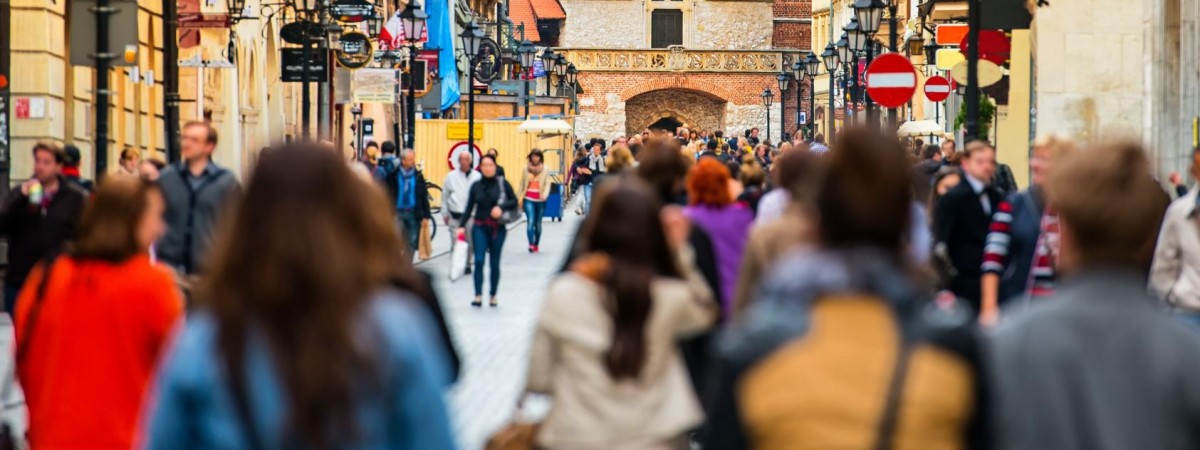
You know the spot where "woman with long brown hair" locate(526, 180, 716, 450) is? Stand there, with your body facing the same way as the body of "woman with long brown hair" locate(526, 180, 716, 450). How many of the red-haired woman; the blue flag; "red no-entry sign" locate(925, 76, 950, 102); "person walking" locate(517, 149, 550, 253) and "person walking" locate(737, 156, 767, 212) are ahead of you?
5

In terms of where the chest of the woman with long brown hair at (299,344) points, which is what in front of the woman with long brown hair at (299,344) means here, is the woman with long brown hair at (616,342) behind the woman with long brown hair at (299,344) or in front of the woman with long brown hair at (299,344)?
in front

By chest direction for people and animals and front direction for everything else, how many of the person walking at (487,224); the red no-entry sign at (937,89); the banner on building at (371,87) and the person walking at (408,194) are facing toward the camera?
4

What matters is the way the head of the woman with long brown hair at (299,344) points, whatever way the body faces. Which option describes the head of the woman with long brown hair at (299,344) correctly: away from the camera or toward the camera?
away from the camera

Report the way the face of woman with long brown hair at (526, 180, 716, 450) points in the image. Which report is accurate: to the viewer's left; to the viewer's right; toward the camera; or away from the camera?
away from the camera

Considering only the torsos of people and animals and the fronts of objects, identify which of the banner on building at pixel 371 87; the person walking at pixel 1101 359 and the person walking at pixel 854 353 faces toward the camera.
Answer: the banner on building

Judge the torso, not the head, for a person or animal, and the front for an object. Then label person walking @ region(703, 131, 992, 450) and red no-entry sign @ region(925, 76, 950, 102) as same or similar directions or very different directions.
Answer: very different directions

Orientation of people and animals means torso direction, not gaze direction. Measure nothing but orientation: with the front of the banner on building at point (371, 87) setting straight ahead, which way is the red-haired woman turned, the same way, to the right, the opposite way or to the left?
the opposite way

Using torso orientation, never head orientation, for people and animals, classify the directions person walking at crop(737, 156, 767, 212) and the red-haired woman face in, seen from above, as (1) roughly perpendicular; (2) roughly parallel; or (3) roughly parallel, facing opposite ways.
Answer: roughly parallel

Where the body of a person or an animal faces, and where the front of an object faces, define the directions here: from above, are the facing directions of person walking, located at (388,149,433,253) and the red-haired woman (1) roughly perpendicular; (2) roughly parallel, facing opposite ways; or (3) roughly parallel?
roughly parallel, facing opposite ways

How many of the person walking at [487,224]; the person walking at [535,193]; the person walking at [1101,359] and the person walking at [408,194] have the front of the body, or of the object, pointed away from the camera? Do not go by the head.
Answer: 1

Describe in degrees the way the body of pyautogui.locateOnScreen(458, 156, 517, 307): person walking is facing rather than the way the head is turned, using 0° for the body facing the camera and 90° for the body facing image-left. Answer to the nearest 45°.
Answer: approximately 0°

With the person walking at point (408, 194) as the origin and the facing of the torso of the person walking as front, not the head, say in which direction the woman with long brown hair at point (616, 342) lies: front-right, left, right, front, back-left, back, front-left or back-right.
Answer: front

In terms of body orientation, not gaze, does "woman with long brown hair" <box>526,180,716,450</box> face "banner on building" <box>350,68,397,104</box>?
yes

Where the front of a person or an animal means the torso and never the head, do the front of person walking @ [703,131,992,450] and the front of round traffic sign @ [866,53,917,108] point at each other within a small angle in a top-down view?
yes

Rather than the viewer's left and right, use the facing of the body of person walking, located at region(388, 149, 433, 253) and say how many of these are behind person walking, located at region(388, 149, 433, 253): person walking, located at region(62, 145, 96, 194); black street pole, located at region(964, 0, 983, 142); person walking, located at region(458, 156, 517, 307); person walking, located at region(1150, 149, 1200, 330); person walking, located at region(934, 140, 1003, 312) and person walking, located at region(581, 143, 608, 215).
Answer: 1

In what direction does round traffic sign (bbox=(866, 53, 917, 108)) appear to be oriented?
toward the camera

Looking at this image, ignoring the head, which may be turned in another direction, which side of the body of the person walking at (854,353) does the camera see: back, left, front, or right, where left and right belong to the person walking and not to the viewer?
back

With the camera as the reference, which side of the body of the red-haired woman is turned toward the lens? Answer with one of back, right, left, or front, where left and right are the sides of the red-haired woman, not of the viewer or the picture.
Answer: back

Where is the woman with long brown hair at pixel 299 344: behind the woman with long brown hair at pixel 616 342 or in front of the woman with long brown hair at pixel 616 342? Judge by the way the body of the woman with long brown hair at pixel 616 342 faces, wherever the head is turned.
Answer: behind

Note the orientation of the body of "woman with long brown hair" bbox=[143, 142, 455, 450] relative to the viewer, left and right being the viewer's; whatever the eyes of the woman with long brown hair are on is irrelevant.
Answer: facing away from the viewer

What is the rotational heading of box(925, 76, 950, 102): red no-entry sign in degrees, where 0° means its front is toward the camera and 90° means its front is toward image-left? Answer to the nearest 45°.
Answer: approximately 0°

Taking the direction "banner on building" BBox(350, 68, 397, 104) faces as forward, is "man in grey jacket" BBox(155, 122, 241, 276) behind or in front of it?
in front
